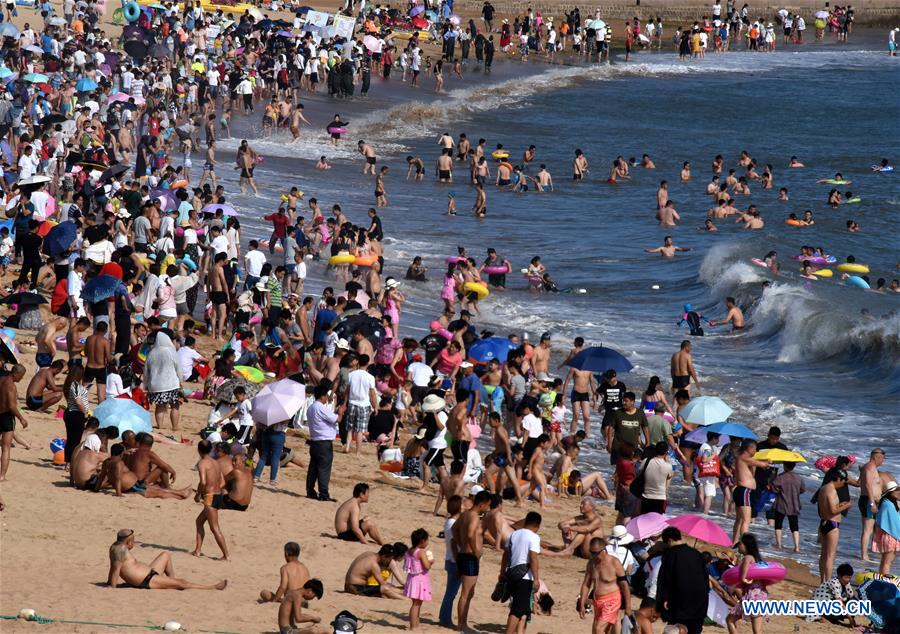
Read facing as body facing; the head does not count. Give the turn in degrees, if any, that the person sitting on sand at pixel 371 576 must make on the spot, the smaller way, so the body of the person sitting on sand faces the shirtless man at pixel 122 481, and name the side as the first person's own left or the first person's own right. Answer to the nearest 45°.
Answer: approximately 135° to the first person's own left

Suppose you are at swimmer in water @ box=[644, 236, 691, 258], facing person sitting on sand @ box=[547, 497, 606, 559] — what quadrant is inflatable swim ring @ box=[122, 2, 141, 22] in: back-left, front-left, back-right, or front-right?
back-right

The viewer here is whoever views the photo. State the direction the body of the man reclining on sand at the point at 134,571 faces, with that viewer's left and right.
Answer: facing to the right of the viewer

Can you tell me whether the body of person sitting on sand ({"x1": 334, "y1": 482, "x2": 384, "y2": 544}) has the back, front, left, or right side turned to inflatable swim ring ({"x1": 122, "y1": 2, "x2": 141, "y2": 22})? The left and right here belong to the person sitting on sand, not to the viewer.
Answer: left

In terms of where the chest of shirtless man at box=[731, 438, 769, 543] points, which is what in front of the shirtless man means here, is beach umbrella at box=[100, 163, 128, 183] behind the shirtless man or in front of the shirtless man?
behind

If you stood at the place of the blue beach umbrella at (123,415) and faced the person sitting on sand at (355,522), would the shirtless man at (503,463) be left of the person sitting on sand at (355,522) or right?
left

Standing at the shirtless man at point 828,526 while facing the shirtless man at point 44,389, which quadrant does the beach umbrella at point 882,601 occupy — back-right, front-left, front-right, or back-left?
back-left

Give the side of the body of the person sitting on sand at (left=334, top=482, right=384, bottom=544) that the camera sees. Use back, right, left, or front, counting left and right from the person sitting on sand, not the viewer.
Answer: right
